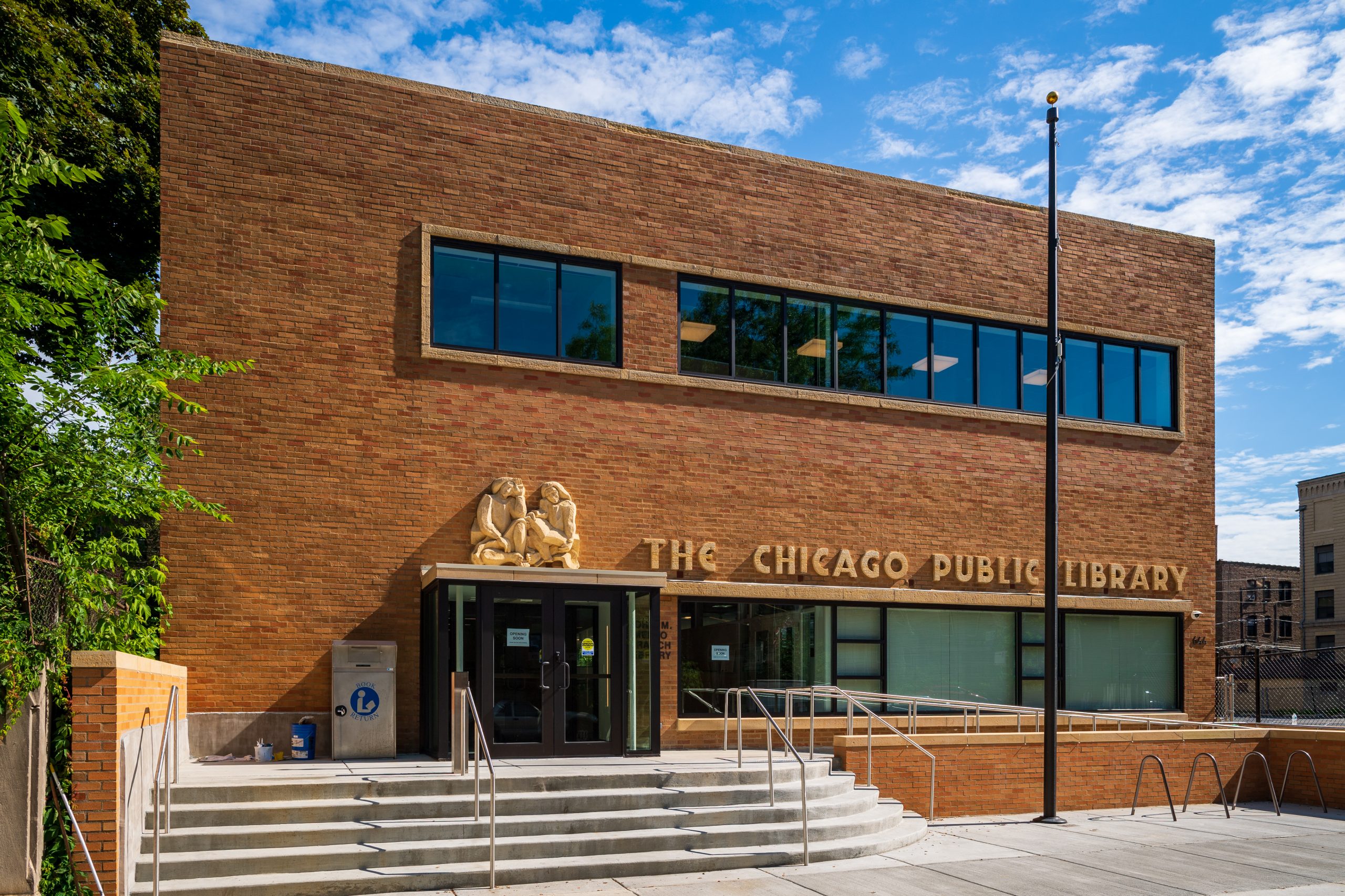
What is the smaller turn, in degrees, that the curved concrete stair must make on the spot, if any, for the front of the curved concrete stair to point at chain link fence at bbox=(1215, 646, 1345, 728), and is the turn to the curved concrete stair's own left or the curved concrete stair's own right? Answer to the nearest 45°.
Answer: approximately 135° to the curved concrete stair's own left

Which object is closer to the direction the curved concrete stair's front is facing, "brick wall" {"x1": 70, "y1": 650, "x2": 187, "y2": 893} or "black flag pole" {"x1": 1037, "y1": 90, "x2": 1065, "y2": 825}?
the brick wall

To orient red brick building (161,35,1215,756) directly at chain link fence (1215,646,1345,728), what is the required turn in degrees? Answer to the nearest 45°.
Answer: approximately 90° to its left

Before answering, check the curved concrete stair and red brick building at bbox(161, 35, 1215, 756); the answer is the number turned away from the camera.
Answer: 0

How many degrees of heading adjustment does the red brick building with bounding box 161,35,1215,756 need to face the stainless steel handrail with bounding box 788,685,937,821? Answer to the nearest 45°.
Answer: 0° — it already faces it

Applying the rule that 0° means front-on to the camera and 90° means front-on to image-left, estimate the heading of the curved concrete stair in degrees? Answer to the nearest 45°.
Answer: approximately 0°
